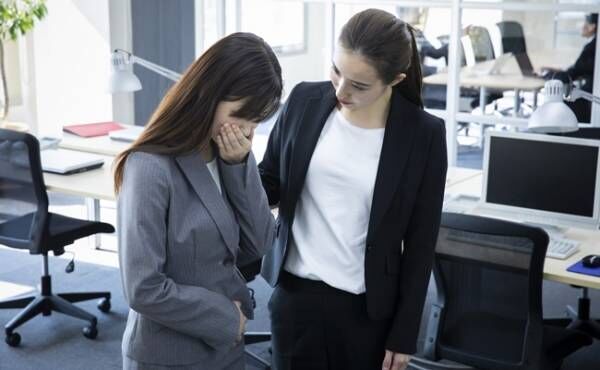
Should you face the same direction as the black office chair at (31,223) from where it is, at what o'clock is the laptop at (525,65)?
The laptop is roughly at 1 o'clock from the black office chair.

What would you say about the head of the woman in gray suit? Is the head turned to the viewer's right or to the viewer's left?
to the viewer's right

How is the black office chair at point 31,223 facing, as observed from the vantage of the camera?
facing away from the viewer and to the right of the viewer

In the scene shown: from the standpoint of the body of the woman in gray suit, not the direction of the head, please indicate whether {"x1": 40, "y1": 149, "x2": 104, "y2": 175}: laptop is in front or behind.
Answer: behind

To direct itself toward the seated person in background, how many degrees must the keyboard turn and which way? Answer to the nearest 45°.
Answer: approximately 135° to its right

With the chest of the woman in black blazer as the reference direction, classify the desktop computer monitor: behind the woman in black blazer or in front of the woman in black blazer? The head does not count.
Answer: behind
